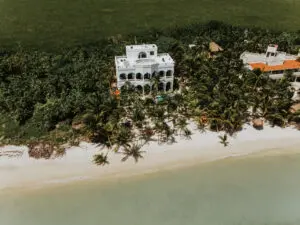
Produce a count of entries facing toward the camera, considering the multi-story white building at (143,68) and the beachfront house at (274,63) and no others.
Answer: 2

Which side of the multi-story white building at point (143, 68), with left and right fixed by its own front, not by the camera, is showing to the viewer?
front

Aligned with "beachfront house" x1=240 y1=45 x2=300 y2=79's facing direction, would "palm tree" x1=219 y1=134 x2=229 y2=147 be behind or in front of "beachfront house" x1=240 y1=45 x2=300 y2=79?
in front

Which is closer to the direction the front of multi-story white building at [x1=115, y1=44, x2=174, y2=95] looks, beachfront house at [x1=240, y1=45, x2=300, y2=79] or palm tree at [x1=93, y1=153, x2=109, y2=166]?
the palm tree

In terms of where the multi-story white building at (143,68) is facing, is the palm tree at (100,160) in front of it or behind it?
in front

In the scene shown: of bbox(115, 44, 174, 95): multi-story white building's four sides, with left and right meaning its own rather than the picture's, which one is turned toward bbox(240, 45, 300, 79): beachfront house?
left

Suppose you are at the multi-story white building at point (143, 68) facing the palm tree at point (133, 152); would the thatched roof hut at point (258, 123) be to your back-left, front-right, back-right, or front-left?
front-left

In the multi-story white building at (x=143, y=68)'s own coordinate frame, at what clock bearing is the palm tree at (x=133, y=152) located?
The palm tree is roughly at 12 o'clock from the multi-story white building.

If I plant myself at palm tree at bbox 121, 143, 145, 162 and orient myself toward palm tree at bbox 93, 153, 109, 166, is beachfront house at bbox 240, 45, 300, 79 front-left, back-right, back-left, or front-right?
back-right

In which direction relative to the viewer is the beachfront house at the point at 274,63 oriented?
toward the camera

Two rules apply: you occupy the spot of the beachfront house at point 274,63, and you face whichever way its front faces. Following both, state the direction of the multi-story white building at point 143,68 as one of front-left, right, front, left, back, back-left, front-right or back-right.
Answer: front-right

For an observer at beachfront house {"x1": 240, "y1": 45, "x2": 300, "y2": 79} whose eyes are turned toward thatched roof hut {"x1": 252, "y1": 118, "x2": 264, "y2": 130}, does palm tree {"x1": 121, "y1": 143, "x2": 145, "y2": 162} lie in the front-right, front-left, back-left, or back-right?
front-right

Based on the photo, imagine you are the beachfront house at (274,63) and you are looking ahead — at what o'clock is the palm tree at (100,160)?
The palm tree is roughly at 1 o'clock from the beachfront house.

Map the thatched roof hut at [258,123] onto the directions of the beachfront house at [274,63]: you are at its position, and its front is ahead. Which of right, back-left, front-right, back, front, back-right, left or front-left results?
front

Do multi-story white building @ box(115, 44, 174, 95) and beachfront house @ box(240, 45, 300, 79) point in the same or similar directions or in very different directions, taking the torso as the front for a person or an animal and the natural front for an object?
same or similar directions
